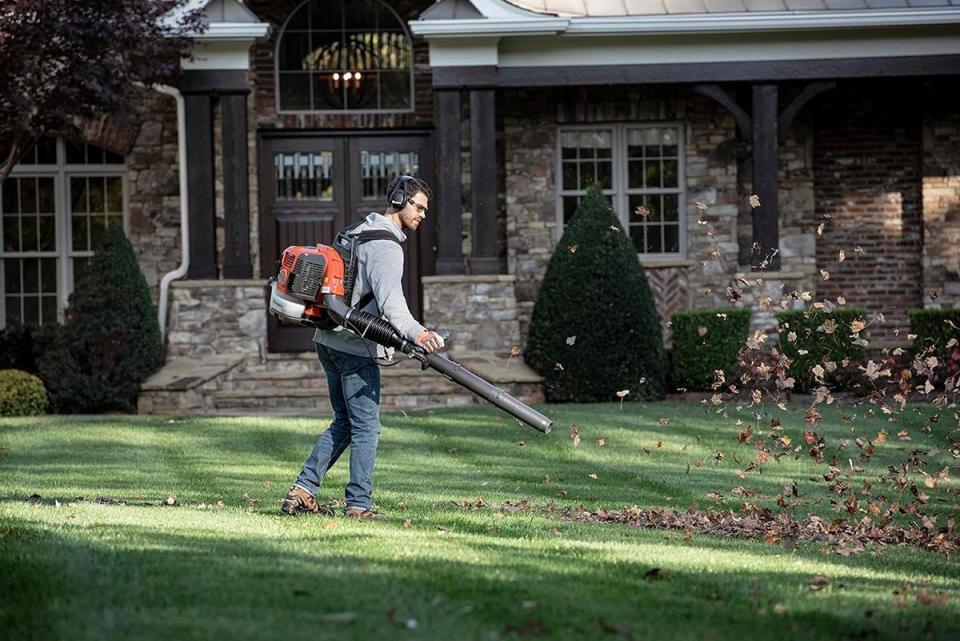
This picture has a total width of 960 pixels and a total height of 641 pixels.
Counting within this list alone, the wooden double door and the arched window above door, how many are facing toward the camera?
2

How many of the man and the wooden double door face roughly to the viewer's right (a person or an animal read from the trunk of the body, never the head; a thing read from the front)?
1

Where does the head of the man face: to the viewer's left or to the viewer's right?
to the viewer's right

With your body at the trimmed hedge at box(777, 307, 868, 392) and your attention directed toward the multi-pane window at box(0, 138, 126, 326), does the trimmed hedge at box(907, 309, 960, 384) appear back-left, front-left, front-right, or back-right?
back-right

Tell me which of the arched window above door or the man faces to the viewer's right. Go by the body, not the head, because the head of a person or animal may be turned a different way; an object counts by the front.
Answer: the man

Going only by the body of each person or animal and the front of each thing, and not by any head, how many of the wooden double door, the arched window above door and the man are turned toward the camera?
2

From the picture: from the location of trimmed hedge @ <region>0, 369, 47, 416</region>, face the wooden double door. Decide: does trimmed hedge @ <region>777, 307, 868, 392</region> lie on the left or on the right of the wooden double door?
right

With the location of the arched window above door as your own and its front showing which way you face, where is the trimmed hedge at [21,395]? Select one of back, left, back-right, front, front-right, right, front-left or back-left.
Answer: front-right

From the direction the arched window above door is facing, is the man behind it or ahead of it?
ahead

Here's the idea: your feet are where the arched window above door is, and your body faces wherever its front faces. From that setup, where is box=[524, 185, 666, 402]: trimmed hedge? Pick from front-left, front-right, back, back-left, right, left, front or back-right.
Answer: front-left

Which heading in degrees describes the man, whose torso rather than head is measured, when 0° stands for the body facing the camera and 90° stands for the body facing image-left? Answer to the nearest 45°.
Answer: approximately 270°

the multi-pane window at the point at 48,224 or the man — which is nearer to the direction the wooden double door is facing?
the man

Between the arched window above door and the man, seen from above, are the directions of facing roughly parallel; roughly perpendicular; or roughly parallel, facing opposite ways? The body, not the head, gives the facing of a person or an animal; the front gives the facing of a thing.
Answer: roughly perpendicular

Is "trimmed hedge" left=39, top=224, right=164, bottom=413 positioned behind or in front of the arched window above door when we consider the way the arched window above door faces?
in front

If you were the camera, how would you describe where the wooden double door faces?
facing the viewer
